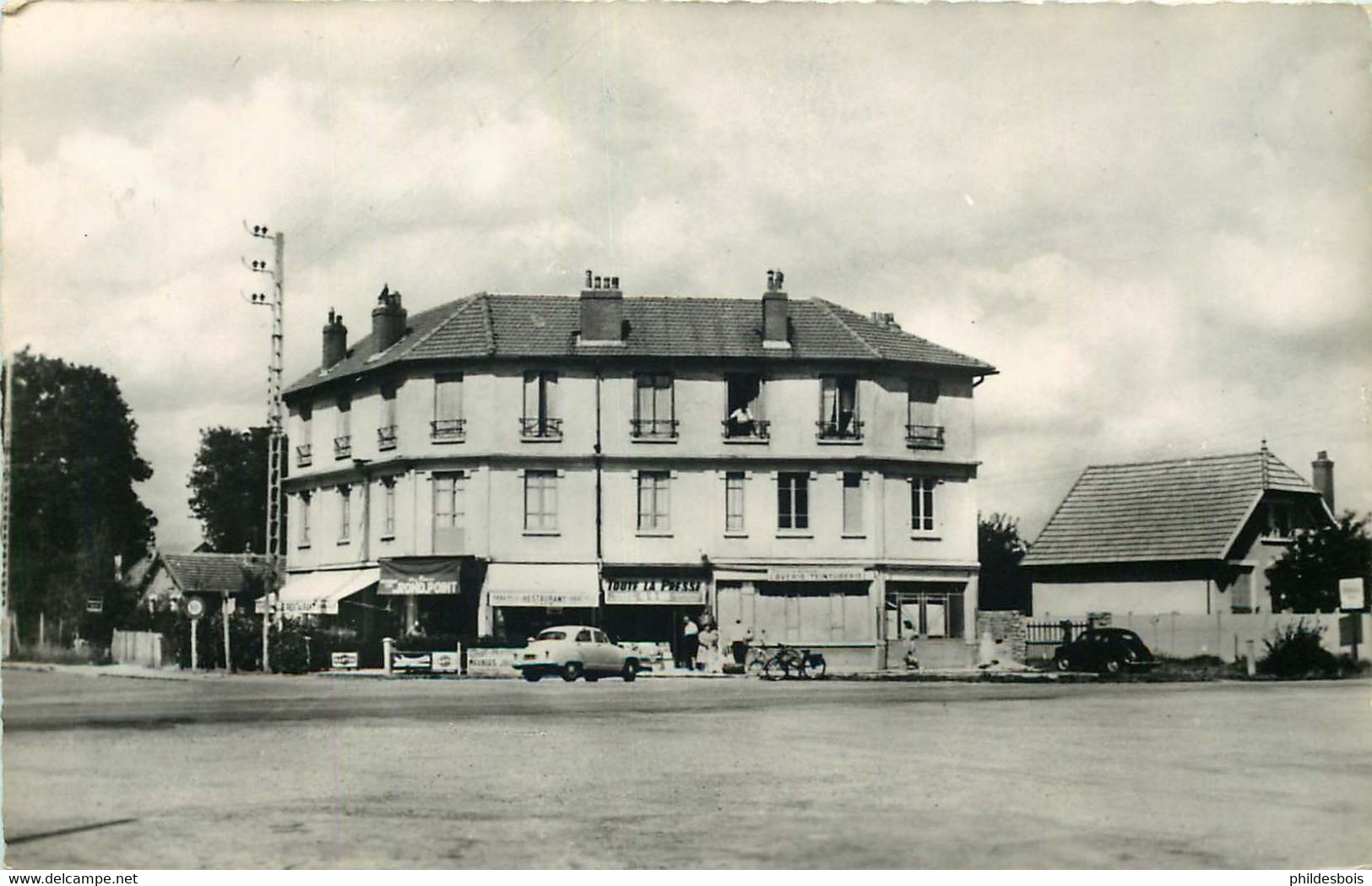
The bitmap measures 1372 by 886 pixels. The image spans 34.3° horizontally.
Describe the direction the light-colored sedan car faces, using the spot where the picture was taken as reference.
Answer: facing away from the viewer and to the right of the viewer

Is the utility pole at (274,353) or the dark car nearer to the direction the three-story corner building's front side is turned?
the utility pole

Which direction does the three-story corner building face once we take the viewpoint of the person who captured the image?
facing the viewer

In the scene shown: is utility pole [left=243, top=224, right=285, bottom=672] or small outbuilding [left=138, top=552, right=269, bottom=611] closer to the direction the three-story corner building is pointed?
the utility pole

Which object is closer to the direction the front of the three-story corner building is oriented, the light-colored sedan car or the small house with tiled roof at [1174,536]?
the light-colored sedan car

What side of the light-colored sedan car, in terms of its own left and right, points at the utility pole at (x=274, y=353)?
back

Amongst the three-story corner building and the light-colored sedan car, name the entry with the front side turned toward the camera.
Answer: the three-story corner building

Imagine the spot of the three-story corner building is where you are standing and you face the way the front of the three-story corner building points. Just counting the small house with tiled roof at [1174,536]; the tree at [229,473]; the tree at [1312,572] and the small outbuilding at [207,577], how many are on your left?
2

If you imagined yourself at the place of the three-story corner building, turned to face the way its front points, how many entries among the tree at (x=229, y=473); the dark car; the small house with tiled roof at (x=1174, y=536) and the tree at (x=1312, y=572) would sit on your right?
1

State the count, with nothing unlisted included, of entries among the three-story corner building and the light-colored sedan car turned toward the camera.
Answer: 1

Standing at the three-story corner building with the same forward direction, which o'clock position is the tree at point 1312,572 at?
The tree is roughly at 9 o'clock from the three-story corner building.

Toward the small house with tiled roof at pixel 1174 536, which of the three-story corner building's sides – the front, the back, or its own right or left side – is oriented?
left
